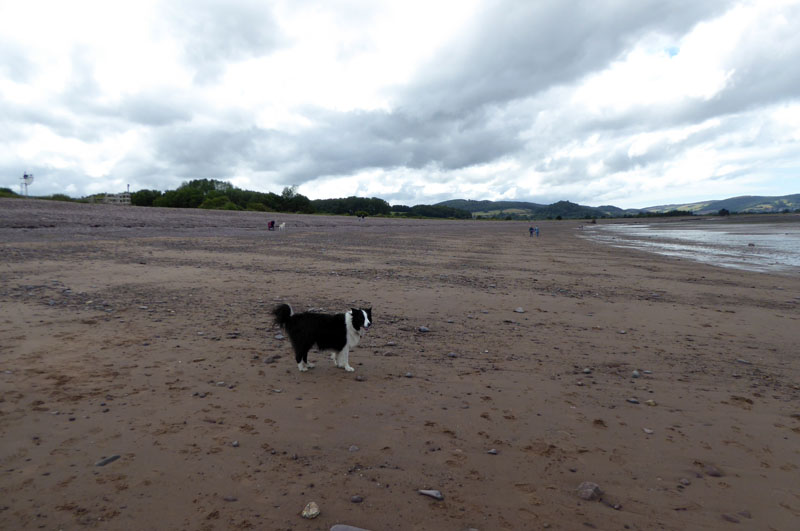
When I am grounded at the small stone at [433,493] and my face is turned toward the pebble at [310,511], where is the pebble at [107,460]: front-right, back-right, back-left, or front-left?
front-right

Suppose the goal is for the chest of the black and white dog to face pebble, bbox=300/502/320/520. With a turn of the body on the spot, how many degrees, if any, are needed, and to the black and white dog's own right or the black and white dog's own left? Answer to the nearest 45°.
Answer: approximately 90° to the black and white dog's own right

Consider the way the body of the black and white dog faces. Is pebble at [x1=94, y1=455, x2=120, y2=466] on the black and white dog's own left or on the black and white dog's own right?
on the black and white dog's own right

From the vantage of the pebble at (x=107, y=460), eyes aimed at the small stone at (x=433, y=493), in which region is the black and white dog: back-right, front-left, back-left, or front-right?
front-left

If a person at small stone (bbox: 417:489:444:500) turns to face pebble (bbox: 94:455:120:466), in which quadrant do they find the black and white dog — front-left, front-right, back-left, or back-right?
front-right

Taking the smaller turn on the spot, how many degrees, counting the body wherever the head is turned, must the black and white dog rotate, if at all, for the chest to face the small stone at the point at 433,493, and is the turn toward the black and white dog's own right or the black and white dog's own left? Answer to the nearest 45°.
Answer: approximately 90° to the black and white dog's own right

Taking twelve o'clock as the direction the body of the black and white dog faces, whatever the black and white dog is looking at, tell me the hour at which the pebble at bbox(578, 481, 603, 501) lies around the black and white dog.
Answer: The pebble is roughly at 2 o'clock from the black and white dog.

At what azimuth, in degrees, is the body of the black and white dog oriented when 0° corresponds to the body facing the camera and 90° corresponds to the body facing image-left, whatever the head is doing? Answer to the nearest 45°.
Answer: approximately 270°

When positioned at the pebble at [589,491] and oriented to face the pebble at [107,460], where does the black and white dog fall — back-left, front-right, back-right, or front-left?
front-right

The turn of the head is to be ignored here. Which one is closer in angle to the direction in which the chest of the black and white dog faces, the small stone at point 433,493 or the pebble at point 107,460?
the small stone
